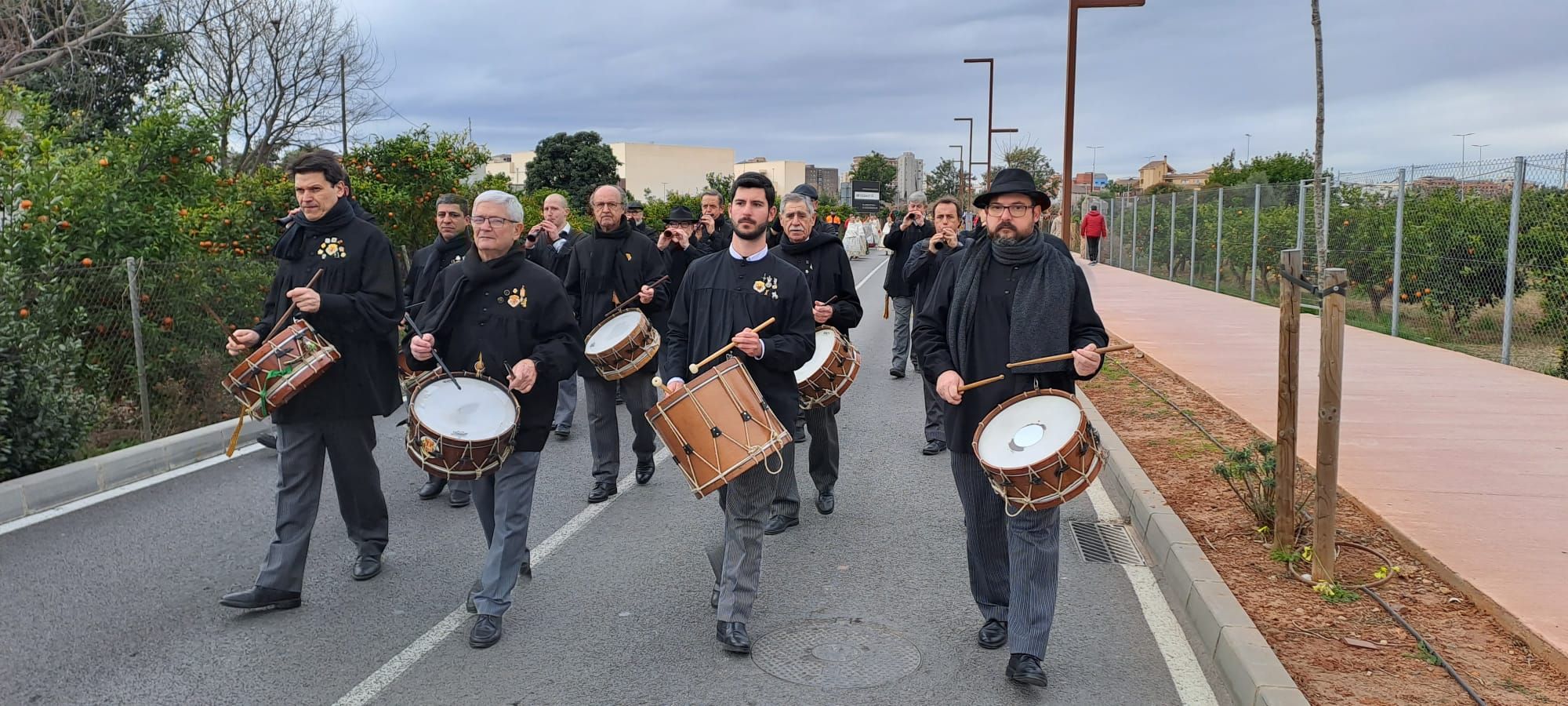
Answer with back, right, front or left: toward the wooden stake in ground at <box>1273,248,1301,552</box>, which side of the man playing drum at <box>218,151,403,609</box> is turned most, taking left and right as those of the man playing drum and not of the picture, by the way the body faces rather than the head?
left

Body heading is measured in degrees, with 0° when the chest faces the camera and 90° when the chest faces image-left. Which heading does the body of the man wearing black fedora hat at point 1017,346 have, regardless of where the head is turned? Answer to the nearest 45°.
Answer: approximately 0°

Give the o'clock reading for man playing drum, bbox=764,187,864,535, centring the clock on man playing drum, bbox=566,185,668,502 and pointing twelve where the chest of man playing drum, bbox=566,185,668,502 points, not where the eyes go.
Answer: man playing drum, bbox=764,187,864,535 is roughly at 10 o'clock from man playing drum, bbox=566,185,668,502.

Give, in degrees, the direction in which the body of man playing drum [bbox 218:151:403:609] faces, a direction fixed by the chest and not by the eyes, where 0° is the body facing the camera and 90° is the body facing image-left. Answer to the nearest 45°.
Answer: approximately 45°

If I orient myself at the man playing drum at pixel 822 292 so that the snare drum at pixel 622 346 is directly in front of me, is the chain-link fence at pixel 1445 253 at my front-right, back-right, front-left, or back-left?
back-right

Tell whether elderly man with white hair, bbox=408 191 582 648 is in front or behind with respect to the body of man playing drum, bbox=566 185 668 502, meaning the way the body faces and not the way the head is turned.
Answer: in front

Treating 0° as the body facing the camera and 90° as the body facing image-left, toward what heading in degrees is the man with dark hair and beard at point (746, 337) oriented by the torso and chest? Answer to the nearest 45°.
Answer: approximately 0°

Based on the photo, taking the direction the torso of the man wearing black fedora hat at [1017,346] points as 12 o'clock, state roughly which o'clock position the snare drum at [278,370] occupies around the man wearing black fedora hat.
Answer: The snare drum is roughly at 3 o'clock from the man wearing black fedora hat.

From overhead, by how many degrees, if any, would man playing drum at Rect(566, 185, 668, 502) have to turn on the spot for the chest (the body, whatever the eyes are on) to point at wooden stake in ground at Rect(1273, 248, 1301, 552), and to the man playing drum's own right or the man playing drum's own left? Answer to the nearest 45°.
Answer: approximately 45° to the man playing drum's own left

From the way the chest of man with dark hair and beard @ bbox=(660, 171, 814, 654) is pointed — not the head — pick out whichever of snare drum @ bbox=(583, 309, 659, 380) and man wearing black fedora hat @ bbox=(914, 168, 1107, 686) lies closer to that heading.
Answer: the man wearing black fedora hat
